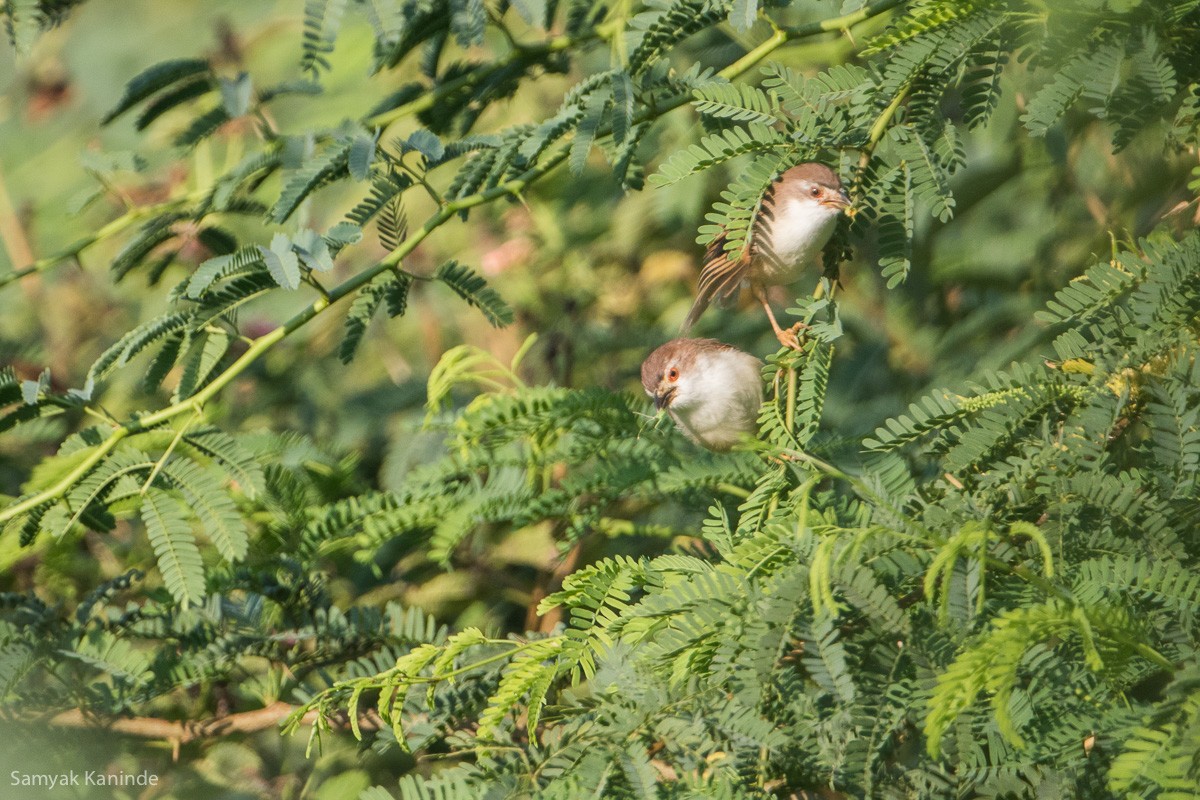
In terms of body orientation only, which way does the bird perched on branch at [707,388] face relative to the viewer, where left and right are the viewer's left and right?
facing the viewer and to the left of the viewer

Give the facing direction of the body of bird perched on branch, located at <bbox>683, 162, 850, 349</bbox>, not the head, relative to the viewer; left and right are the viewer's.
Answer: facing the viewer and to the right of the viewer

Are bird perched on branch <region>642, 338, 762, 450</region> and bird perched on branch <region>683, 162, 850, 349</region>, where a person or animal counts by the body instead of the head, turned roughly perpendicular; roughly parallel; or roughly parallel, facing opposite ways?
roughly perpendicular

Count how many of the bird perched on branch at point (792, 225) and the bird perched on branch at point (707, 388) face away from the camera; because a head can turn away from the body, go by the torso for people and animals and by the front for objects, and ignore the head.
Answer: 0
